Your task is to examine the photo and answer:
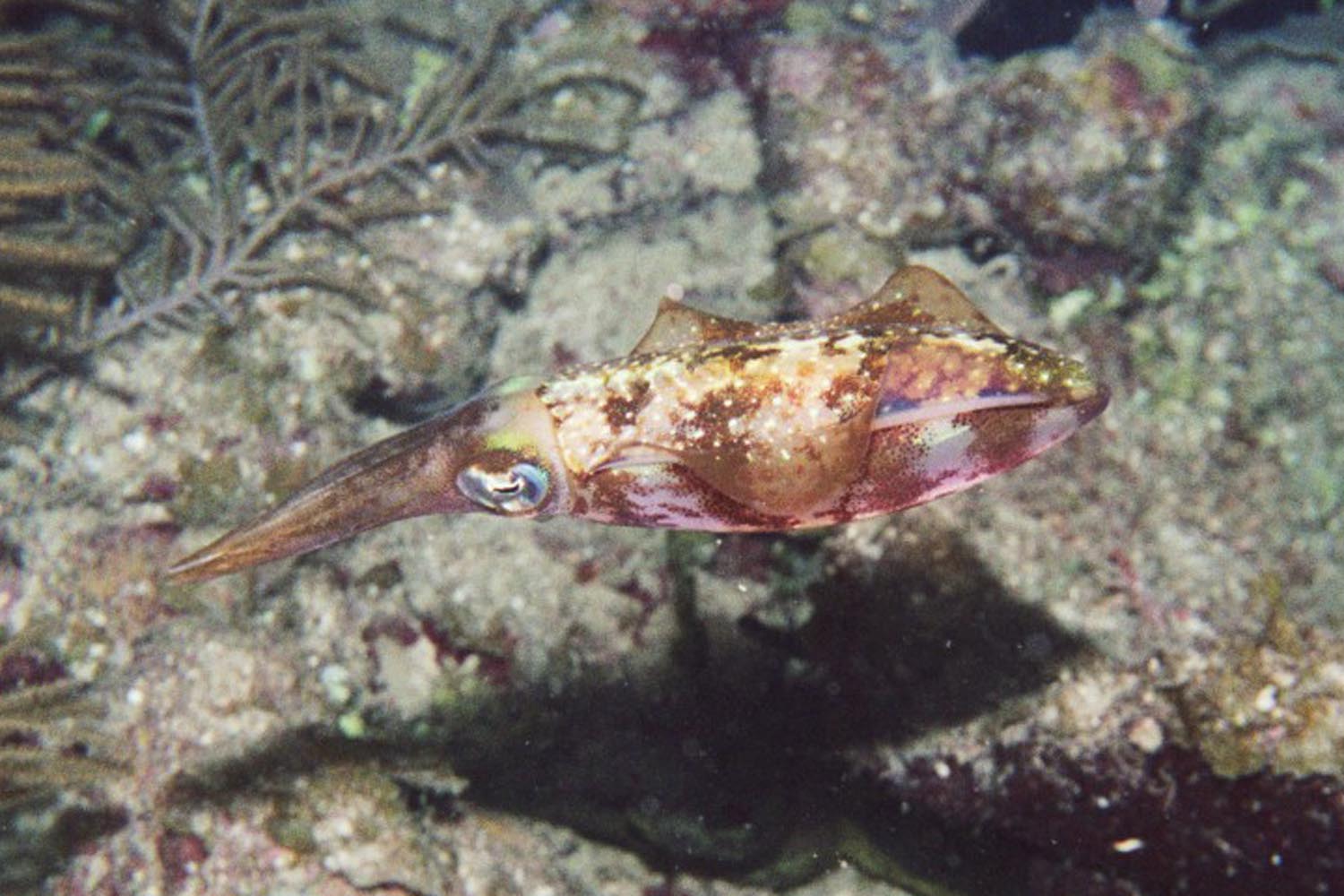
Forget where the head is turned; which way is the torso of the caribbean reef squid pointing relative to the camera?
to the viewer's left

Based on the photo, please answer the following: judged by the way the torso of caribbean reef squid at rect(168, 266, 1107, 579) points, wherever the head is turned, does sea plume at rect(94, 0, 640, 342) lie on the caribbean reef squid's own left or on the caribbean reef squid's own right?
on the caribbean reef squid's own right
